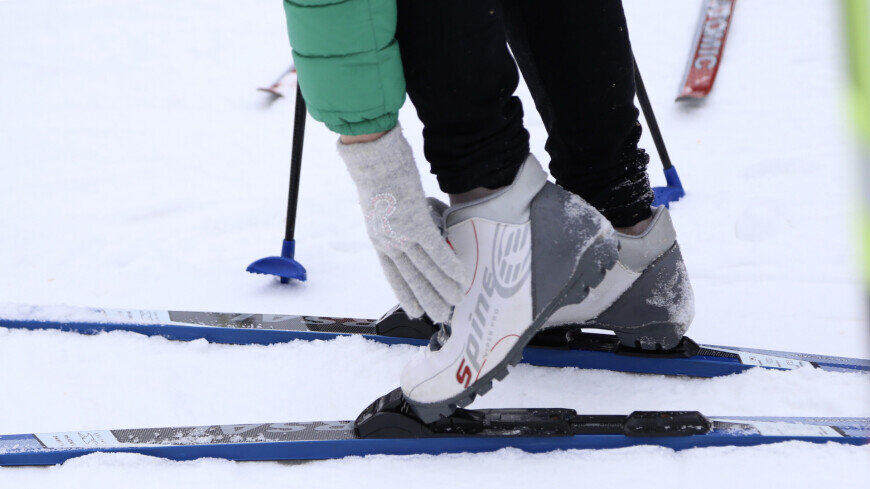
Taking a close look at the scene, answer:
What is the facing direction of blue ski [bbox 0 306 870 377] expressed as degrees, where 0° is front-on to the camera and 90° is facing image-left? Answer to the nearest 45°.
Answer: approximately 90°

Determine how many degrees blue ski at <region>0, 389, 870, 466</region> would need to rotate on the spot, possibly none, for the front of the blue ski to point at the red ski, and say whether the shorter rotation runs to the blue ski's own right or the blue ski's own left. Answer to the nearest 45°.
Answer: approximately 135° to the blue ski's own right

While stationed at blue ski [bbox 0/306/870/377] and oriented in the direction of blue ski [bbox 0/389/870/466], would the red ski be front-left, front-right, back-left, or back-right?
back-left

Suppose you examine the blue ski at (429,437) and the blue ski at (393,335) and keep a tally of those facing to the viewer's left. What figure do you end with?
2

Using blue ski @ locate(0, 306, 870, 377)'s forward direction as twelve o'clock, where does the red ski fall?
The red ski is roughly at 4 o'clock from the blue ski.

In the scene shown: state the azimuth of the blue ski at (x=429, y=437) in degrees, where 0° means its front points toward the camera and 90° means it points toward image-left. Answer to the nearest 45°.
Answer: approximately 90°
